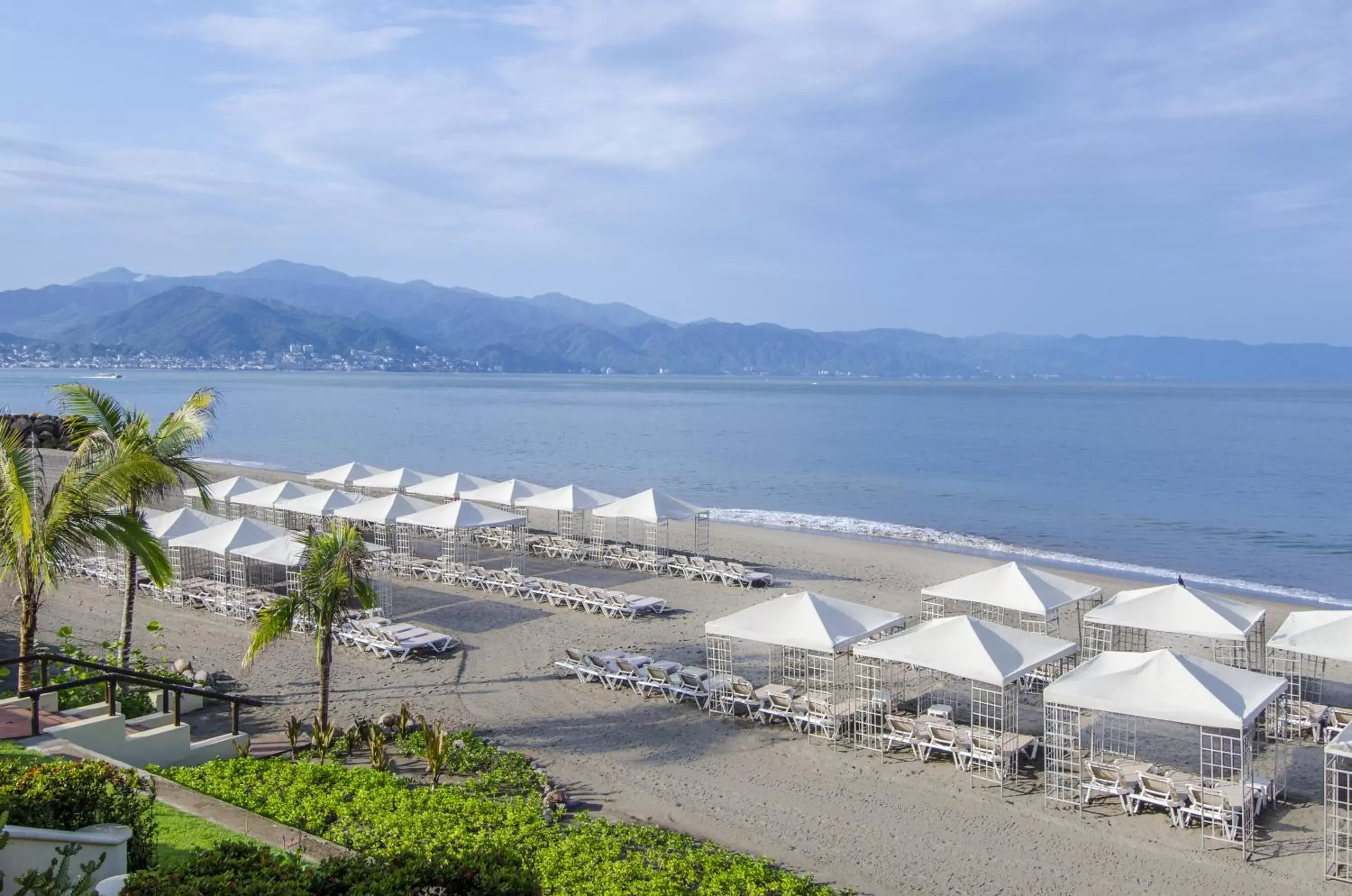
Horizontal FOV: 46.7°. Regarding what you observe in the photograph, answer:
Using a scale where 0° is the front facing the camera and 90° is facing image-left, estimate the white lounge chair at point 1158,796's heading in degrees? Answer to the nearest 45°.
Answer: approximately 225°

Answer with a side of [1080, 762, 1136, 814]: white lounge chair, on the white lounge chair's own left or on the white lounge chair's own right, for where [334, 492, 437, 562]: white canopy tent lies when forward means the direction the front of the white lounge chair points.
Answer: on the white lounge chair's own left

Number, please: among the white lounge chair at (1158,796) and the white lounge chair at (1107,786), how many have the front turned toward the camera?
0

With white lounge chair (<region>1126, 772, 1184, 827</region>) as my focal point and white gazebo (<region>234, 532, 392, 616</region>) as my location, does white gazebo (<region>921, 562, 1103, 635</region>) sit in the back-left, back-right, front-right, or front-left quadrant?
front-left

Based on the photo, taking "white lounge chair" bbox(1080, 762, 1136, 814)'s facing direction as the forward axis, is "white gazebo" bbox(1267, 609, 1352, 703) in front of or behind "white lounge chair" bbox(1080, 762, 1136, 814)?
in front

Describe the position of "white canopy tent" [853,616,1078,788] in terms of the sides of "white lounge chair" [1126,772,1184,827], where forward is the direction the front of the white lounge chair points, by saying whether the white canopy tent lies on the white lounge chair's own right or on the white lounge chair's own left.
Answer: on the white lounge chair's own left

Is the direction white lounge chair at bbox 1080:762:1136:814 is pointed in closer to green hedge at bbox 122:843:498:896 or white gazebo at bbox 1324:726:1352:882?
the white gazebo

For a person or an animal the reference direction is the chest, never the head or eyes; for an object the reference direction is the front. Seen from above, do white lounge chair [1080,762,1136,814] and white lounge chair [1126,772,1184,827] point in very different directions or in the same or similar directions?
same or similar directions

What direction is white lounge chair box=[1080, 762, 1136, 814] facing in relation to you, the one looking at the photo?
facing away from the viewer and to the right of the viewer

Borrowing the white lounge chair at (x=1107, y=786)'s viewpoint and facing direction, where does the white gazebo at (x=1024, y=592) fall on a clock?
The white gazebo is roughly at 10 o'clock from the white lounge chair.
